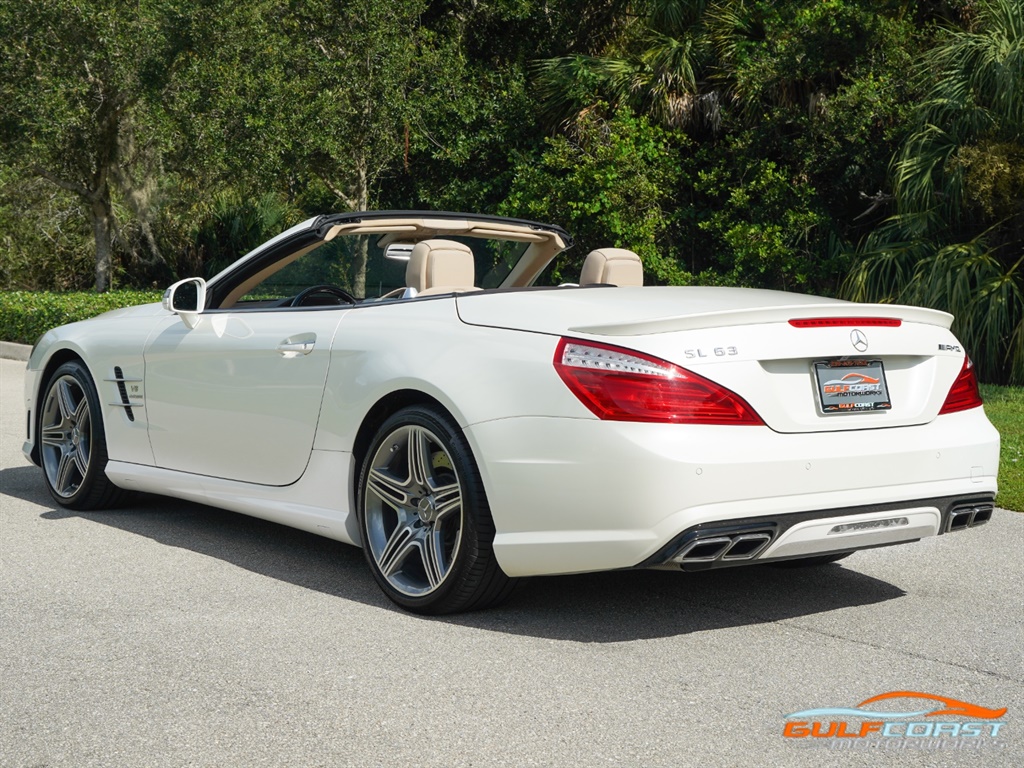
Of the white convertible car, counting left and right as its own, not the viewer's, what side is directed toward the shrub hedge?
front

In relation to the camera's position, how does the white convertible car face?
facing away from the viewer and to the left of the viewer

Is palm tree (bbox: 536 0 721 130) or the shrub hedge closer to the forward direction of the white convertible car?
the shrub hedge

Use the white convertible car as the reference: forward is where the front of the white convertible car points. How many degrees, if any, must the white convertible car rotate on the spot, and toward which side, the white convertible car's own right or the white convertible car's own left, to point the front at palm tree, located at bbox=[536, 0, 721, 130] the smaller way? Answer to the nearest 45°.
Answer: approximately 45° to the white convertible car's own right

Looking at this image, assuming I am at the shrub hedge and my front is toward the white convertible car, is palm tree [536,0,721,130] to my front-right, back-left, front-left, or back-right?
front-left

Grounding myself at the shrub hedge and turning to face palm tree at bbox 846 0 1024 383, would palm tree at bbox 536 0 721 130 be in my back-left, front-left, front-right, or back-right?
front-left

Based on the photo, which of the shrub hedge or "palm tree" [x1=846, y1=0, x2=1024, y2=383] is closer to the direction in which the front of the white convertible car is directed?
the shrub hedge

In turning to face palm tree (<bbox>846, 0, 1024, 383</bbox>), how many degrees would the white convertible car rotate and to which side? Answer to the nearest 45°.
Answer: approximately 90° to its right

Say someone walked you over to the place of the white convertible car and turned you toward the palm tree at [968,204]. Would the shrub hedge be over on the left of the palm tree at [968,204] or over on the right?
left
